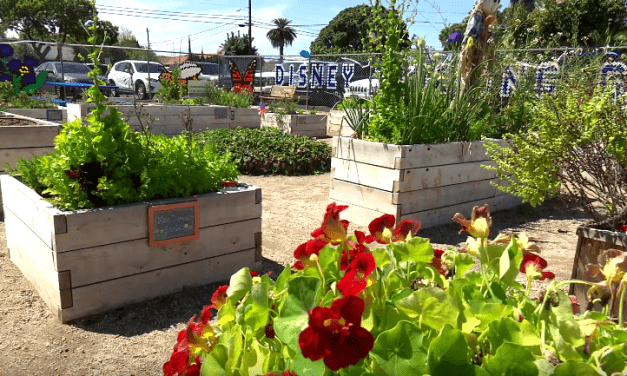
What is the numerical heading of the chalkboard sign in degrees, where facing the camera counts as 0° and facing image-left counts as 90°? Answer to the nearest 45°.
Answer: approximately 315°

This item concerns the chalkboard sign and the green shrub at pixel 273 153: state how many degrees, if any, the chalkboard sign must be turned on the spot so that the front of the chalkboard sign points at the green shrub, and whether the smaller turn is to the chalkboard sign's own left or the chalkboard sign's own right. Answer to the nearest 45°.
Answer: approximately 135° to the chalkboard sign's own left

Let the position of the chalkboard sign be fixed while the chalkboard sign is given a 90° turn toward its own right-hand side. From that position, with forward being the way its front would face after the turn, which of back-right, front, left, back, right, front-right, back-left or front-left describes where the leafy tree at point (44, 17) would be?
back-right

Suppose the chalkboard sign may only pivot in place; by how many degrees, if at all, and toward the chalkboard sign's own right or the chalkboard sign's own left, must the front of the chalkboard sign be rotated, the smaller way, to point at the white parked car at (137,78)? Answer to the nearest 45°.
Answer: approximately 135° to the chalkboard sign's own left

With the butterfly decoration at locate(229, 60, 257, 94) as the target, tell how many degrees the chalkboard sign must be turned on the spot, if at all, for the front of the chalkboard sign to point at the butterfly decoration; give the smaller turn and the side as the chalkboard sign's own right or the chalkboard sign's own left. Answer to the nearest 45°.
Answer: approximately 135° to the chalkboard sign's own left

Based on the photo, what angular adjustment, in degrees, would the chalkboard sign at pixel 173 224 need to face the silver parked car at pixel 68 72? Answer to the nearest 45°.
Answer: approximately 135° to its left

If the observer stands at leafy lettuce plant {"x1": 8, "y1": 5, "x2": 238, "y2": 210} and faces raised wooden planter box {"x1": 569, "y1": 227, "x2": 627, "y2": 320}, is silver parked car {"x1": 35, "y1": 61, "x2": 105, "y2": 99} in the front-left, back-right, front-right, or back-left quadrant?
back-left

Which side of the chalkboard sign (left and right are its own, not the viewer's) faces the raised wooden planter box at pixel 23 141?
back
